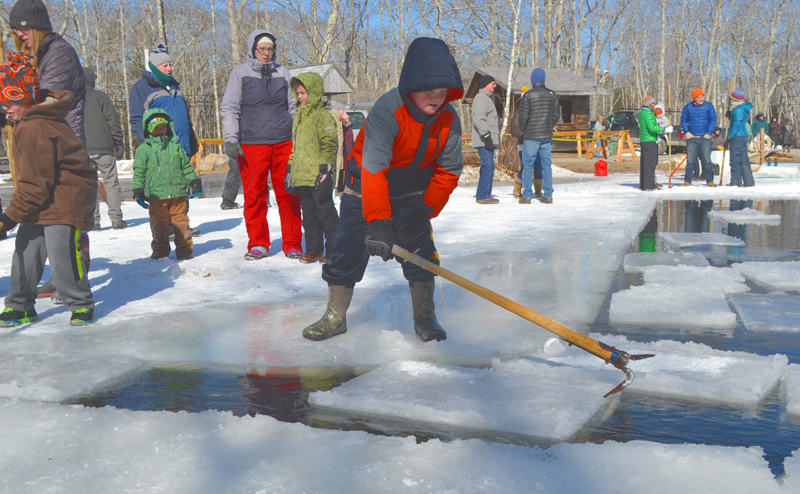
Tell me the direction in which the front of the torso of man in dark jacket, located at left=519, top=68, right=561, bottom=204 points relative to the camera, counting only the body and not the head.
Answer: away from the camera

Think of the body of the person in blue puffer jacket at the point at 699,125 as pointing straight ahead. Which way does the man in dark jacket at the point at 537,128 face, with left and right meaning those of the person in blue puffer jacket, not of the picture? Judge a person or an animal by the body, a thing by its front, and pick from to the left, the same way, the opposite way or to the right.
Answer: the opposite way

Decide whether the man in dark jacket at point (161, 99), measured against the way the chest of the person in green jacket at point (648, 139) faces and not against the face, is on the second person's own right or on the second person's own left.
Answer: on the second person's own right

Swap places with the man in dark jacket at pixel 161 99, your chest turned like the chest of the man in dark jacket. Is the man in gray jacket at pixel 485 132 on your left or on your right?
on your left

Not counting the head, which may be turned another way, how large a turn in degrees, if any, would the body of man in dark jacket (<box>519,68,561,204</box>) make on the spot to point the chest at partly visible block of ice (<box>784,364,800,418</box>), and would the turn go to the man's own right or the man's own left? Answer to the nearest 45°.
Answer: approximately 180°

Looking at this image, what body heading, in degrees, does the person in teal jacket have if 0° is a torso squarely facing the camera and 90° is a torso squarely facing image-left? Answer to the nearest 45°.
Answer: approximately 90°

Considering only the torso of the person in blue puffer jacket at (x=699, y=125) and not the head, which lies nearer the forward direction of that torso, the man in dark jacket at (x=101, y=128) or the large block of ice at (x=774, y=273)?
the large block of ice

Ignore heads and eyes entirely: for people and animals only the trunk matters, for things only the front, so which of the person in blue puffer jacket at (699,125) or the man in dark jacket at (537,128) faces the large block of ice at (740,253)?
the person in blue puffer jacket

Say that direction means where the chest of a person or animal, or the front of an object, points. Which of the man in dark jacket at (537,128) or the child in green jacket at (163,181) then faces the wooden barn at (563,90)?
the man in dark jacket

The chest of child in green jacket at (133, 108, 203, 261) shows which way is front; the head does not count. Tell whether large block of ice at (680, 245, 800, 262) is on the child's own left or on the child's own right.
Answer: on the child's own left

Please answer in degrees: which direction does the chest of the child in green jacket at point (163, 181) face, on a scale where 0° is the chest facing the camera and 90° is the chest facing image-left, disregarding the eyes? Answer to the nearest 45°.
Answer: approximately 0°
